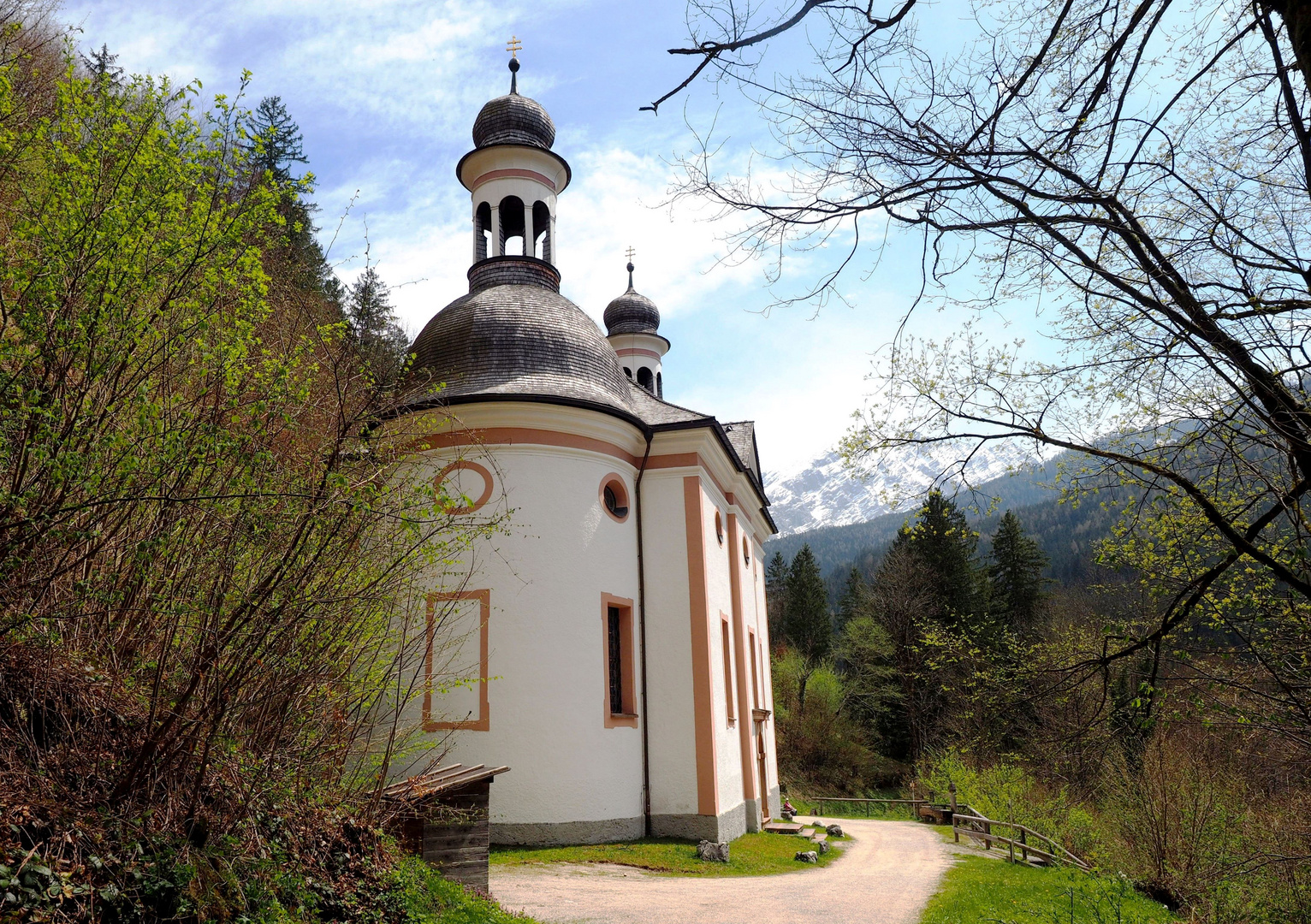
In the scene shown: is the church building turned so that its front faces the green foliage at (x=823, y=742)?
no

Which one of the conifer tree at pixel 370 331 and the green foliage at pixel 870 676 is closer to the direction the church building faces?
the green foliage

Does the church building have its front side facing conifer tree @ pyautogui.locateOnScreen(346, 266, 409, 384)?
no

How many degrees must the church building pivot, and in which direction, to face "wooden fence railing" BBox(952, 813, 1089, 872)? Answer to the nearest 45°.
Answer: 0° — it already faces it
